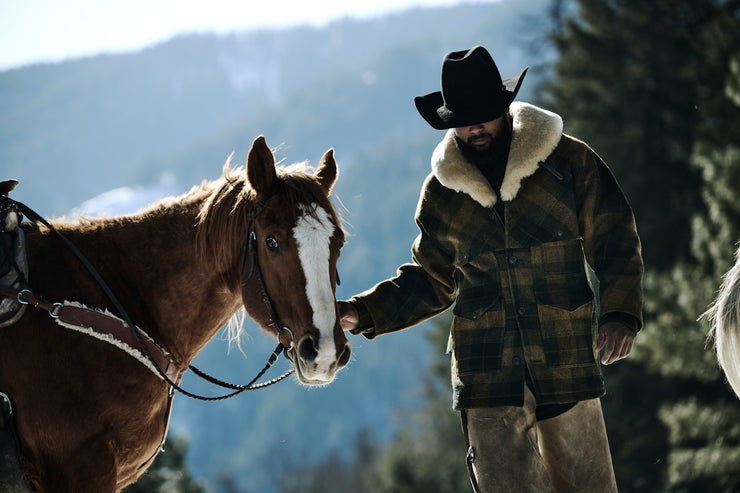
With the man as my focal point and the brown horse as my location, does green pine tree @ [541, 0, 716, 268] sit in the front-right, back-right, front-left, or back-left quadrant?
front-left

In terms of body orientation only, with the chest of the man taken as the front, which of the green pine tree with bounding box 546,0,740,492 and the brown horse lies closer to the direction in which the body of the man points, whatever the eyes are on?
the brown horse

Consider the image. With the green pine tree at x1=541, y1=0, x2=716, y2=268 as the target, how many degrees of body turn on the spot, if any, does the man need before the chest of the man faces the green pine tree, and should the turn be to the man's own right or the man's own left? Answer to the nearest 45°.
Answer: approximately 180°

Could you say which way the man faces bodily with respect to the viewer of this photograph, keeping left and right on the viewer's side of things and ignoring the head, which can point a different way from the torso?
facing the viewer

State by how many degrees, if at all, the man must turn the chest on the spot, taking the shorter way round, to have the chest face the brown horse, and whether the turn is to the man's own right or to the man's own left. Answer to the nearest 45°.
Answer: approximately 90° to the man's own right

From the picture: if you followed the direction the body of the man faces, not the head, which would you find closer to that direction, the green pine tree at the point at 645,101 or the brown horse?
the brown horse

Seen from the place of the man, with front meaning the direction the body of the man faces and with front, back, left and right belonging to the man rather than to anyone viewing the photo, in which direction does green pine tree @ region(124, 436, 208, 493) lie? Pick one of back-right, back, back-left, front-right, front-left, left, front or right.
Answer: back-right

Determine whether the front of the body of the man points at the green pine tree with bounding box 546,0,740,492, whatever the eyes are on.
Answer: no

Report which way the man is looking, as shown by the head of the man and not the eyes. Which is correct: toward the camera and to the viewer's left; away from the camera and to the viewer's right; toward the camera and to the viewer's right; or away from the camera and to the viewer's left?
toward the camera and to the viewer's left
